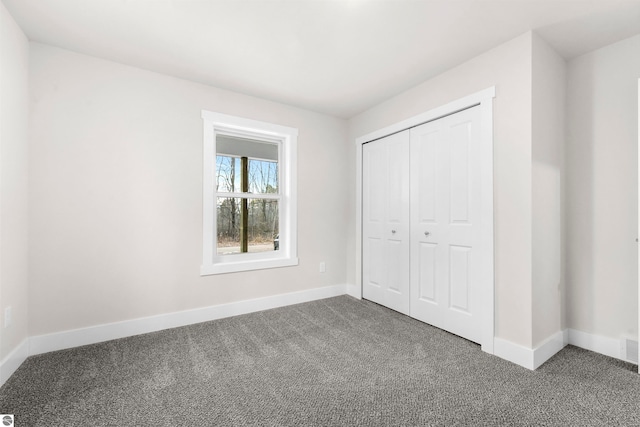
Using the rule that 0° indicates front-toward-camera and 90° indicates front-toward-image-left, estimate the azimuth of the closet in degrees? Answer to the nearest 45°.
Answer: approximately 45°
